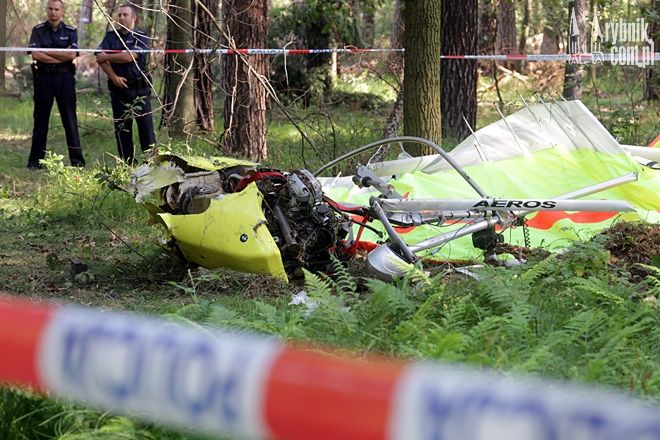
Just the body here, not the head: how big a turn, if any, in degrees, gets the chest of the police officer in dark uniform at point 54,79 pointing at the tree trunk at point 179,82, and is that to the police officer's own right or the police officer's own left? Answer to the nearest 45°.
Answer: approximately 90° to the police officer's own left

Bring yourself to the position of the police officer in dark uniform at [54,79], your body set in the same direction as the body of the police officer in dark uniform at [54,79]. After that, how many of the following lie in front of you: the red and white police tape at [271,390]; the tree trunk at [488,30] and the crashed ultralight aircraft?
2

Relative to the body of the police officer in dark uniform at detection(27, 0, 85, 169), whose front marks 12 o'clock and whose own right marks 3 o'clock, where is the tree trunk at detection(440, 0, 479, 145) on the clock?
The tree trunk is roughly at 9 o'clock from the police officer in dark uniform.

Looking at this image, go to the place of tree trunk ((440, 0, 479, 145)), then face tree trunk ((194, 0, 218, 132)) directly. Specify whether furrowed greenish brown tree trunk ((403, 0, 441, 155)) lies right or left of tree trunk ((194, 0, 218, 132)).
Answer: left

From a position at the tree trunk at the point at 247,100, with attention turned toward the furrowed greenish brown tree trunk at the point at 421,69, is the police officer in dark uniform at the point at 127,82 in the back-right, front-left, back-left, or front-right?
back-right

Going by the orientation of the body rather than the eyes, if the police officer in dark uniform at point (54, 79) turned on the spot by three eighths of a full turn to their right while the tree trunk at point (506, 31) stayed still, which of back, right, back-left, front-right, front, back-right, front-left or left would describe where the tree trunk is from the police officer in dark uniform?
right

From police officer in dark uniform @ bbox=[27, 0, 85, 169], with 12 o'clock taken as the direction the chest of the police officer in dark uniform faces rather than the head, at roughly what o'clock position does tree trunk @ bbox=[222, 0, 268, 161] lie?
The tree trunk is roughly at 10 o'clock from the police officer in dark uniform.

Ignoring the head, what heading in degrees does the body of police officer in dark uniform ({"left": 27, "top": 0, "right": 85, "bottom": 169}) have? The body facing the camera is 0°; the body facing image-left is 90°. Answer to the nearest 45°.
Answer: approximately 0°

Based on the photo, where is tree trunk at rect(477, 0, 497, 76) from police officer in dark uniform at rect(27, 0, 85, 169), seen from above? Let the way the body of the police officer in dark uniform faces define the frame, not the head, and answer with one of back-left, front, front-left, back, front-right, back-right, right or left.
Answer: back-left

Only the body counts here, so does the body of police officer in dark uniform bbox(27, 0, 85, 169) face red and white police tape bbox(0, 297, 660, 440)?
yes

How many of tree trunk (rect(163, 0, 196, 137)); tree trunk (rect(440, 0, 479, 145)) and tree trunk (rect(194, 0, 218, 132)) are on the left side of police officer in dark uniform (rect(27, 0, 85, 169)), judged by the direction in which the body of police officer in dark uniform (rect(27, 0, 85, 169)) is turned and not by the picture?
3

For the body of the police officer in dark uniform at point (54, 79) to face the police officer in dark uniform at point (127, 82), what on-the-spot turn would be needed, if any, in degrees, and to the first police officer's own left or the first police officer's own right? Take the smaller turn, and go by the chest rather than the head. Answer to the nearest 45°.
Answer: approximately 45° to the first police officer's own left

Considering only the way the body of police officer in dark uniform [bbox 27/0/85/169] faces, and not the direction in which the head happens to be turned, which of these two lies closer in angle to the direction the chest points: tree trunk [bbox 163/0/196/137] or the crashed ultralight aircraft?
the crashed ultralight aircraft

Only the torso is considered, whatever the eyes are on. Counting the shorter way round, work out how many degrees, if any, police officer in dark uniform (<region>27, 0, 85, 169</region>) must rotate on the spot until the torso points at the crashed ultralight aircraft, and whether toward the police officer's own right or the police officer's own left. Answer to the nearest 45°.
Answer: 0° — they already face it

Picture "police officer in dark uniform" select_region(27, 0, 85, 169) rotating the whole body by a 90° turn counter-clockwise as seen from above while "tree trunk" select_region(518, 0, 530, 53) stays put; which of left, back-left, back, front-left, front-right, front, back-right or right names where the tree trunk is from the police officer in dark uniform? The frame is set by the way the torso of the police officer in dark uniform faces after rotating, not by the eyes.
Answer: front-left
